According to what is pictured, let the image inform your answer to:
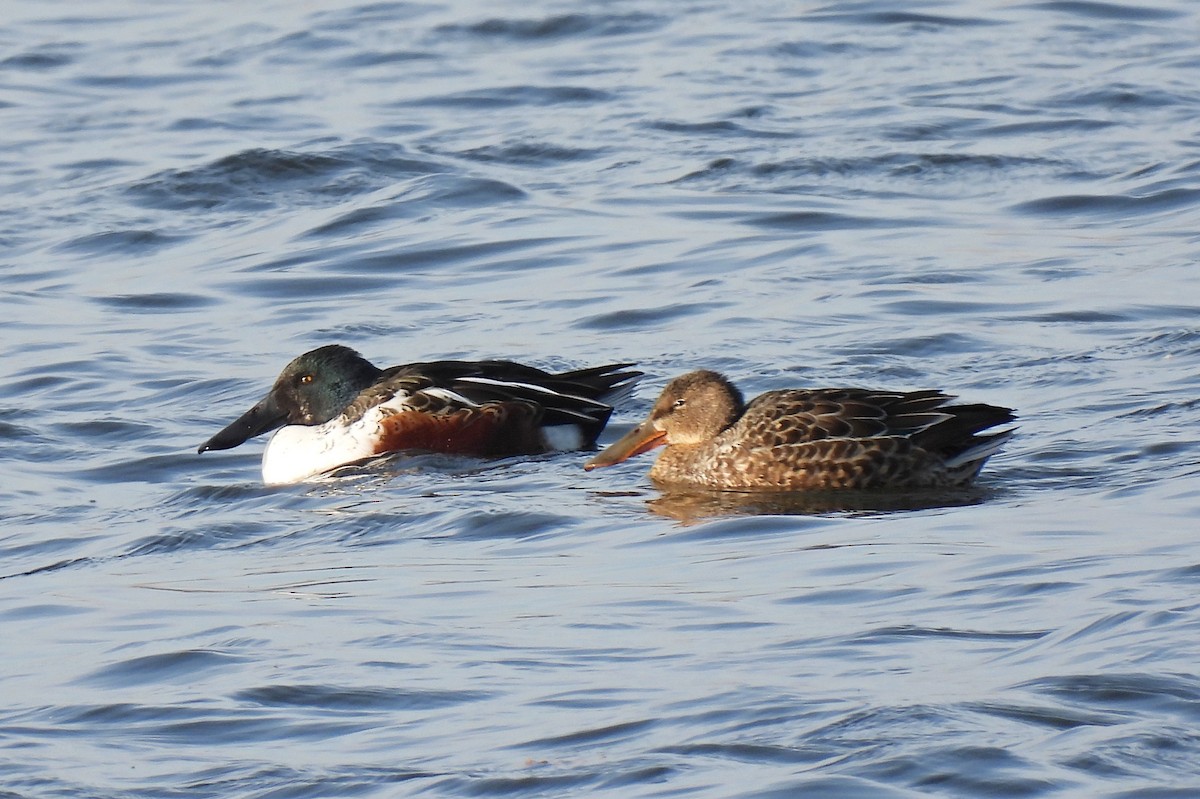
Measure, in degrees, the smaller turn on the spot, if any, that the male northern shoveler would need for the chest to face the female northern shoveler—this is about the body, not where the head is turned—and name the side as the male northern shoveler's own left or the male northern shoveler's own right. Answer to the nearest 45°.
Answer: approximately 135° to the male northern shoveler's own left

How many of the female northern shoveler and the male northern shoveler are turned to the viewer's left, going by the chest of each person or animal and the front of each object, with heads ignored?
2

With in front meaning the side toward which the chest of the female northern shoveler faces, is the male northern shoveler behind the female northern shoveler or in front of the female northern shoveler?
in front

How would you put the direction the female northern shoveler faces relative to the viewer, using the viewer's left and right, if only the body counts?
facing to the left of the viewer

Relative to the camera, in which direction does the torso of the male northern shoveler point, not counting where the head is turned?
to the viewer's left
